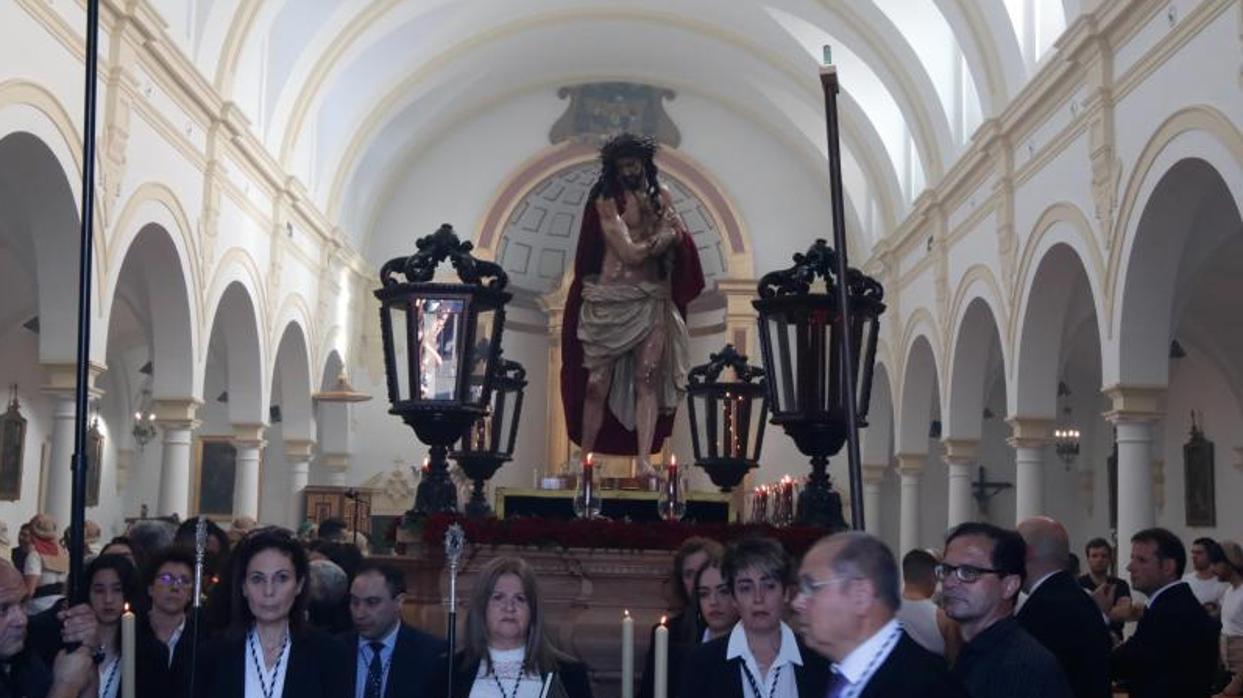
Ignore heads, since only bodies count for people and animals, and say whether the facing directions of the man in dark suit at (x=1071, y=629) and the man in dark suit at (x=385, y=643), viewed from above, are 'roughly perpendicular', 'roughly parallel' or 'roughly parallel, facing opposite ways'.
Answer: roughly perpendicular

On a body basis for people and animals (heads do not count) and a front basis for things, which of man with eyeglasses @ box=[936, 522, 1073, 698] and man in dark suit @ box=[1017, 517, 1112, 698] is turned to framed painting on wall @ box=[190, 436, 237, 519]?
the man in dark suit

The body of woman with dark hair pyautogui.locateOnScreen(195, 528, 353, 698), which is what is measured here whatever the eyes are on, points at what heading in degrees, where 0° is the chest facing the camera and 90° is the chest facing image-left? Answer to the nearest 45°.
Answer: approximately 0°

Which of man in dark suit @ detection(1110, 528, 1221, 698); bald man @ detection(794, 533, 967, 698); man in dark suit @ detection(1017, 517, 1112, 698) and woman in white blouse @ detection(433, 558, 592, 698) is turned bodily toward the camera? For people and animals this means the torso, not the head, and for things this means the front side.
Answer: the woman in white blouse

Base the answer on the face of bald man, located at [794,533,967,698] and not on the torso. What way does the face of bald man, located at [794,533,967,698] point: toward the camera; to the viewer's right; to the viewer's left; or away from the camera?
to the viewer's left

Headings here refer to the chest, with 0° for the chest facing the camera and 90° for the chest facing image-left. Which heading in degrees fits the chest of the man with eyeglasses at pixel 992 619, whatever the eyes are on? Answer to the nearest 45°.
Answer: approximately 45°

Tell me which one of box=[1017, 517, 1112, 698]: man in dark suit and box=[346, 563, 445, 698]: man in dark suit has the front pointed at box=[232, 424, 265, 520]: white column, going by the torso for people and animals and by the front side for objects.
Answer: box=[1017, 517, 1112, 698]: man in dark suit

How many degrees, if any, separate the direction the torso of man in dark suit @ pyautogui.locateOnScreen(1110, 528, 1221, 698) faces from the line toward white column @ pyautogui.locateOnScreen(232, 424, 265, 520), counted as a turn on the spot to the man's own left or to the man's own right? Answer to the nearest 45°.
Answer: approximately 45° to the man's own right

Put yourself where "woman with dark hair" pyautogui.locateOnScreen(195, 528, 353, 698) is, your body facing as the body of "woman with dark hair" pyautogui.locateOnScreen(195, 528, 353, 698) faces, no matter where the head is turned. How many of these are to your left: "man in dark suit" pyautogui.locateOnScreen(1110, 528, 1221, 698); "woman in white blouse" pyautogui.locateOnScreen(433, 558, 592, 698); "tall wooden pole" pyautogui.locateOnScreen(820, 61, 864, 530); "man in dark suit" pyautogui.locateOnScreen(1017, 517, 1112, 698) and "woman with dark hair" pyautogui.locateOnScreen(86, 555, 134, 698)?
4
